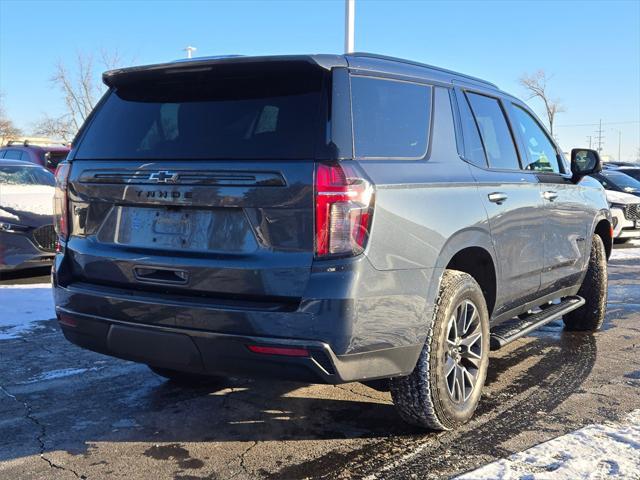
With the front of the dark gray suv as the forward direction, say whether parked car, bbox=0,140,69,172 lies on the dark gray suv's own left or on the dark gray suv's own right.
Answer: on the dark gray suv's own left

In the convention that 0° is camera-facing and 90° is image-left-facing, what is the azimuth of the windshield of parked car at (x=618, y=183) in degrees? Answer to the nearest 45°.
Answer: approximately 315°

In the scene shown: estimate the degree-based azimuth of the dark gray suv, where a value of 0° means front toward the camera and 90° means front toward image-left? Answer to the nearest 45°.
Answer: approximately 225°

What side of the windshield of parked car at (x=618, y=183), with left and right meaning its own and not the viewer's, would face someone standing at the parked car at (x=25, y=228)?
right

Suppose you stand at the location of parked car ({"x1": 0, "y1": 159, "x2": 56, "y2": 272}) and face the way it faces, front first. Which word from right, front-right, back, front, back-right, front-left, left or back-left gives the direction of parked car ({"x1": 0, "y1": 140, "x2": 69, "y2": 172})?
back-left

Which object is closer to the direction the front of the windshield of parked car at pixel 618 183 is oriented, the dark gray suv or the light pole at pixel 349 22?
the dark gray suv

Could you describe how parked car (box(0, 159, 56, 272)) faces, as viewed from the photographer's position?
facing the viewer and to the right of the viewer

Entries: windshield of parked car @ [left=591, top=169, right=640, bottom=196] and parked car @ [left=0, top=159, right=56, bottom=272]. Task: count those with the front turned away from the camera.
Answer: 0
